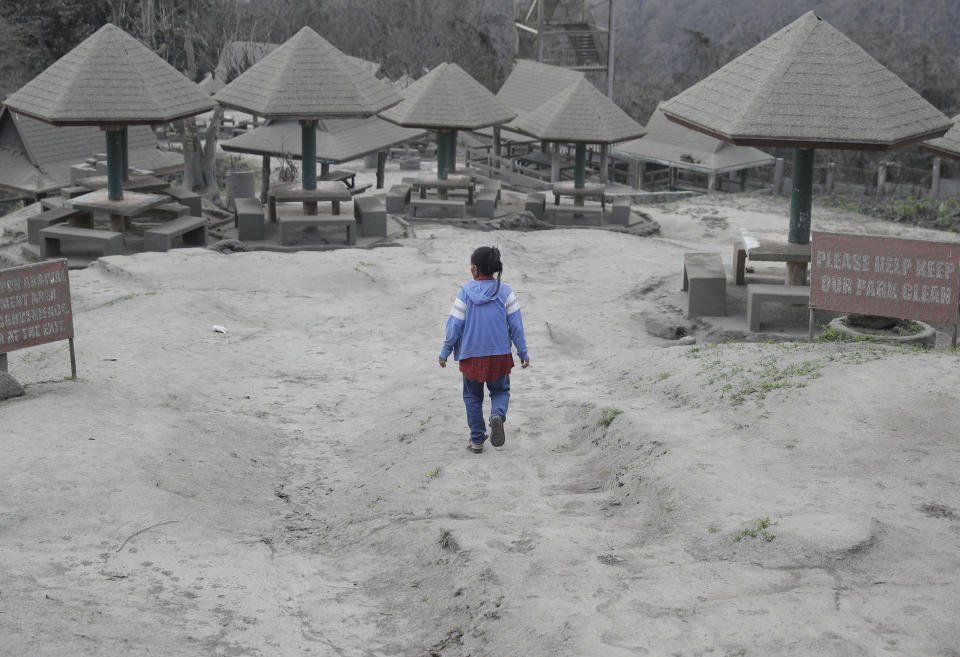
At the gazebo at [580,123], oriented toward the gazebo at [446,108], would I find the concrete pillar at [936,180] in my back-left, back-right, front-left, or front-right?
back-right

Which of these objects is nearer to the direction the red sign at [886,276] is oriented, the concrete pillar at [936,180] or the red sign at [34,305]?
the red sign

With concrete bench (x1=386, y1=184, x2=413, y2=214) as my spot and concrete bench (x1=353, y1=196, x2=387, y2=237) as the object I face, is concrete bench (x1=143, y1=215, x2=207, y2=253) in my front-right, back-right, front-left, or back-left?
front-right

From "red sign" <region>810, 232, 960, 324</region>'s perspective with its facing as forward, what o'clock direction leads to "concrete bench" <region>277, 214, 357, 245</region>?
The concrete bench is roughly at 4 o'clock from the red sign.

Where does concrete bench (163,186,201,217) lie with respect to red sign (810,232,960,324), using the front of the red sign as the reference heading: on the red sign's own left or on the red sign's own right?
on the red sign's own right

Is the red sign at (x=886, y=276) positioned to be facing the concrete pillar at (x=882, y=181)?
no

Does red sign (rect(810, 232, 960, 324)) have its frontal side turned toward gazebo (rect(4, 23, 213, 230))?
no

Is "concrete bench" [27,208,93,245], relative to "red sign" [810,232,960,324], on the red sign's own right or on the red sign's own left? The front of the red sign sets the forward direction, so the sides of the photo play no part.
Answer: on the red sign's own right

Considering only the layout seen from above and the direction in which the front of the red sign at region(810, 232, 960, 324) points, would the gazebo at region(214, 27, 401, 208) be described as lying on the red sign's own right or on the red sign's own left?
on the red sign's own right

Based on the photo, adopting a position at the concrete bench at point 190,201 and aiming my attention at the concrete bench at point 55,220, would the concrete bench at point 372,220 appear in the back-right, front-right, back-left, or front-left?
back-left

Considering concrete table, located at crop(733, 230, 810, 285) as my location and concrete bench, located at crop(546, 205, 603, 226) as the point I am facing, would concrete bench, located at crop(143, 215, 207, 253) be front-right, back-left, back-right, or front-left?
front-left

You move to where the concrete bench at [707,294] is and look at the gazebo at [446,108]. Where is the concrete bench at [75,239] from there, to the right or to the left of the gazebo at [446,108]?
left

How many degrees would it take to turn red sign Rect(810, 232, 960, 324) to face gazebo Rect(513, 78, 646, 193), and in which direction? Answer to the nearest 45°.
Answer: approximately 135° to its right

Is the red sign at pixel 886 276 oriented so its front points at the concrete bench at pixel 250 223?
no

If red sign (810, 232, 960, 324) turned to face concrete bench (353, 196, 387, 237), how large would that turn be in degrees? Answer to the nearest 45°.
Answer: approximately 135° to its right

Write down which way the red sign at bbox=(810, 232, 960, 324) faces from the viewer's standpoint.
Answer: facing the viewer

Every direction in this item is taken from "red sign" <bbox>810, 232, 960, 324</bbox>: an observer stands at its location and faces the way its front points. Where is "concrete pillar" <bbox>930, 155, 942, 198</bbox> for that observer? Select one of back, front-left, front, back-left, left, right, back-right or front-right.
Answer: back

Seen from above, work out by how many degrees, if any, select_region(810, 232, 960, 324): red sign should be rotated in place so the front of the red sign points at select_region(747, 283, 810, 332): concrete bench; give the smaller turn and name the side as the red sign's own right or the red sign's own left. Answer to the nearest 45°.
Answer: approximately 135° to the red sign's own right

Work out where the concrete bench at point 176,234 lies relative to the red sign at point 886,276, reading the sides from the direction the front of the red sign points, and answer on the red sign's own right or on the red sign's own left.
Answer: on the red sign's own right

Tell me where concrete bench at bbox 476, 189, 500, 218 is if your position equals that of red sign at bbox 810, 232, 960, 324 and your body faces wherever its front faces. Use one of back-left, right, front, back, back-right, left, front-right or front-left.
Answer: back-right
